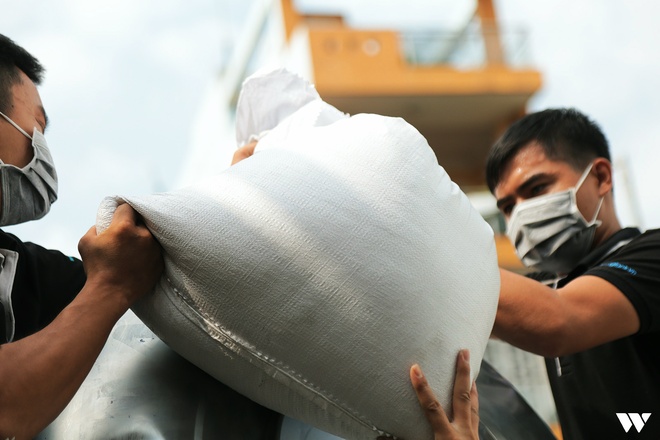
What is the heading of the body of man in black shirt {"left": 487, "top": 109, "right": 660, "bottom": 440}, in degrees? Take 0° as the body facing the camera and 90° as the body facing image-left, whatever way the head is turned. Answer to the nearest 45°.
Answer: approximately 45°

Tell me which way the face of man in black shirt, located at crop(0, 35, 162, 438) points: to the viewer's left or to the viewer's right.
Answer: to the viewer's right

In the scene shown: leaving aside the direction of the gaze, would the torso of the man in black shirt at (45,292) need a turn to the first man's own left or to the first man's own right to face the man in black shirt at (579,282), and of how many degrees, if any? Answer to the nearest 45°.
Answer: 0° — they already face them

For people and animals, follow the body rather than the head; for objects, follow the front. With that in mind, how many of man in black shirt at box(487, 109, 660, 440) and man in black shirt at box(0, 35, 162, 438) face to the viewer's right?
1

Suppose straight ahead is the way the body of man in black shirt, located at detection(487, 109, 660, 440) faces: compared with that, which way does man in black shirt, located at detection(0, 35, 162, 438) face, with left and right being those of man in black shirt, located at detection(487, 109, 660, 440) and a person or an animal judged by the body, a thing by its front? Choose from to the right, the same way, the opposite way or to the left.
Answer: the opposite way

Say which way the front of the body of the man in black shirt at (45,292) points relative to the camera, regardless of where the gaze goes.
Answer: to the viewer's right

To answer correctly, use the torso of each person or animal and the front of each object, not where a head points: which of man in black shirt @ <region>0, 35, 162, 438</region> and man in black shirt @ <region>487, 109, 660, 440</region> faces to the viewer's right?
man in black shirt @ <region>0, 35, 162, 438</region>

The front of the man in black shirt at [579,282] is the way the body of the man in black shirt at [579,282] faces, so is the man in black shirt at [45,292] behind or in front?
in front
